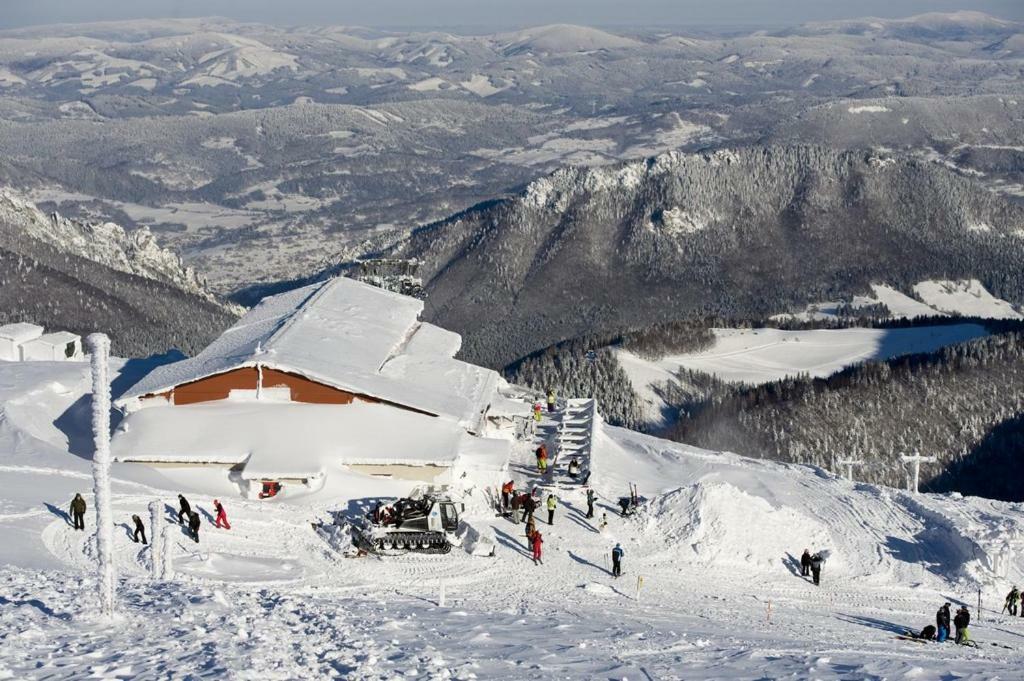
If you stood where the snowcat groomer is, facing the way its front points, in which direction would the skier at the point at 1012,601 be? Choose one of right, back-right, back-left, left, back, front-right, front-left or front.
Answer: front

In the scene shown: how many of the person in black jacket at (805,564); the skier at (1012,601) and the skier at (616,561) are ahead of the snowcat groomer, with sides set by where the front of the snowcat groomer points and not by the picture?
3

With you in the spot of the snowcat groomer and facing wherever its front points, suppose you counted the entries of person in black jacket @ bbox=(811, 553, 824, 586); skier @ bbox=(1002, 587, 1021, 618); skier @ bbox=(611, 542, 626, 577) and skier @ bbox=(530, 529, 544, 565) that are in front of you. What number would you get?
4

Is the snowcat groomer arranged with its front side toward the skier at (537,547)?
yes

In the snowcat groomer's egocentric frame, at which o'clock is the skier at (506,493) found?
The skier is roughly at 10 o'clock from the snowcat groomer.

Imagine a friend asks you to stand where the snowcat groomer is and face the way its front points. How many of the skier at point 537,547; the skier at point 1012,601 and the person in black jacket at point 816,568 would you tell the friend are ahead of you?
3

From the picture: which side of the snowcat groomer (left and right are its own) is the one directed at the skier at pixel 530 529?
front

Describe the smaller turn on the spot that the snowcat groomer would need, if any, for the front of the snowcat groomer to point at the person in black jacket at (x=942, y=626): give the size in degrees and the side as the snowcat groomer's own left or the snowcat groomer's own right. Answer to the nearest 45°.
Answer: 0° — it already faces them

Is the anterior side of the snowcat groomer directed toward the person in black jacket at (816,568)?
yes

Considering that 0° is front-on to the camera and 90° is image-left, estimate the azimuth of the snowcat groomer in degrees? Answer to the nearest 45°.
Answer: approximately 270°

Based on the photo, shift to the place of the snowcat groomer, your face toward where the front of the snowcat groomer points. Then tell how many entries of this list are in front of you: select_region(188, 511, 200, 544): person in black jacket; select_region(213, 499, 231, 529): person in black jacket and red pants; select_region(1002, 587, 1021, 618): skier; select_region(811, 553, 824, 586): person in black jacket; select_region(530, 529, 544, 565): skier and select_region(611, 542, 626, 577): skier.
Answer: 4

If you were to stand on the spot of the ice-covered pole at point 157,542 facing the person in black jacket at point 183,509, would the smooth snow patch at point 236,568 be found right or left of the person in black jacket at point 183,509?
right

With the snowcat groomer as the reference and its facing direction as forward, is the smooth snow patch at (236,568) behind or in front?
behind

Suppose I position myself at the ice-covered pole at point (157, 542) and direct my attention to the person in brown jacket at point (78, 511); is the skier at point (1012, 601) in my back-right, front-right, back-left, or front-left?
back-right

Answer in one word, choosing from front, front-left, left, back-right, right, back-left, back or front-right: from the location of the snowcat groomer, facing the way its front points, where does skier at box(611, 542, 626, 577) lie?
front

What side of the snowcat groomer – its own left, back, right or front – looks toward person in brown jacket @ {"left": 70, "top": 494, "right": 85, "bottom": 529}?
back

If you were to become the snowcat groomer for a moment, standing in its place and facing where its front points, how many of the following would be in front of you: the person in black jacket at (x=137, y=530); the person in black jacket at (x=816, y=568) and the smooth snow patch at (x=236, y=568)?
1

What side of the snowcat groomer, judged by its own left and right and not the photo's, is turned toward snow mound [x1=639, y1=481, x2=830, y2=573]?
front
